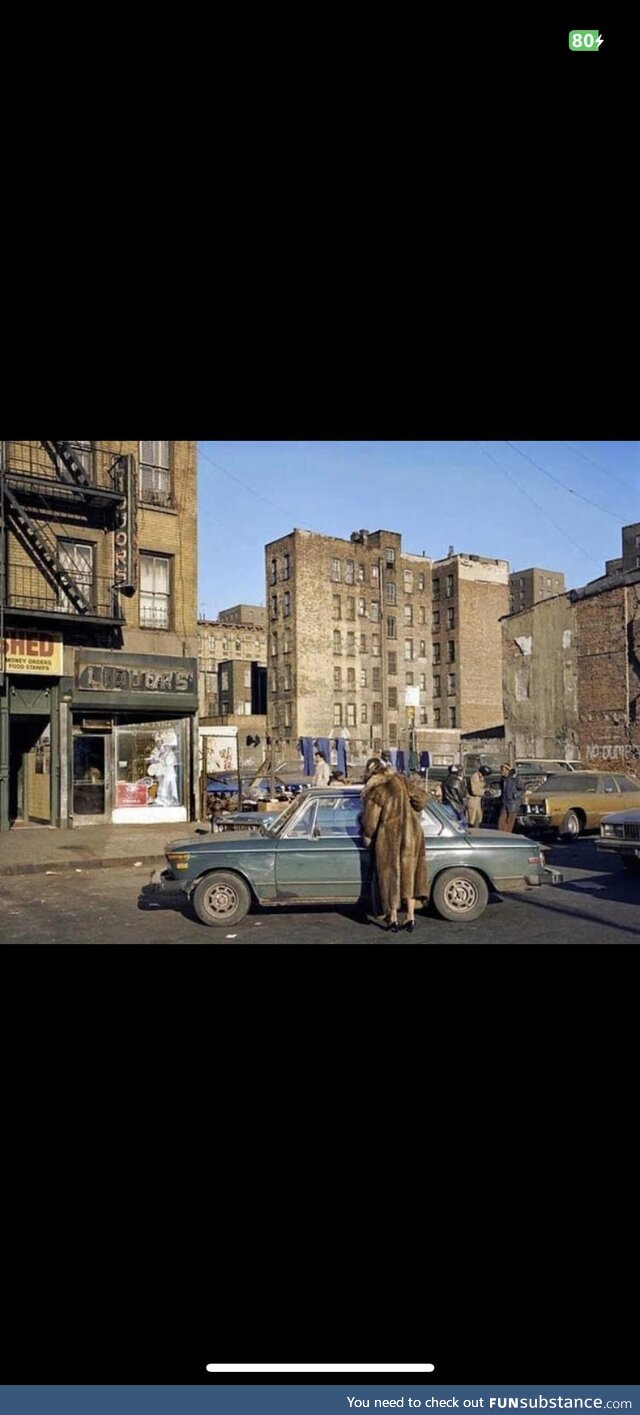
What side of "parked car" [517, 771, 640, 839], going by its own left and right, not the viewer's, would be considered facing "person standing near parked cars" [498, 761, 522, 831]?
front

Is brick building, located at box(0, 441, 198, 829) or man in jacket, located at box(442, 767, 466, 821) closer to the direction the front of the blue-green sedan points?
the brick building

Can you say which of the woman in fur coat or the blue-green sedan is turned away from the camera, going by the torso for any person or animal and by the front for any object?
the woman in fur coat

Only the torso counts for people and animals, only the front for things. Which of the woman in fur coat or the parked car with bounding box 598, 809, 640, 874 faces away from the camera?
the woman in fur coat

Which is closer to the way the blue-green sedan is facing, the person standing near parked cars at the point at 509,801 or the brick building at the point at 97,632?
the brick building

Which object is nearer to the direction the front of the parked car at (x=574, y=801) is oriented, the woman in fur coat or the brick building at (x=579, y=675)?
the woman in fur coat

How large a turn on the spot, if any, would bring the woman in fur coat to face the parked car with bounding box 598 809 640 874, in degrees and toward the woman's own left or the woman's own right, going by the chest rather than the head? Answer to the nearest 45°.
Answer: approximately 45° to the woman's own right

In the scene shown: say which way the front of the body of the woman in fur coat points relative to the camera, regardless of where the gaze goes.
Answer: away from the camera

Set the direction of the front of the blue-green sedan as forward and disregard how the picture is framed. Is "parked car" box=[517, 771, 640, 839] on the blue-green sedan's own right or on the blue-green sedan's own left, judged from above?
on the blue-green sedan's own right

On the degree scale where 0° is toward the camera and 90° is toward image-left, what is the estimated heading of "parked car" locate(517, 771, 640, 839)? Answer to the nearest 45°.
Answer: approximately 45°

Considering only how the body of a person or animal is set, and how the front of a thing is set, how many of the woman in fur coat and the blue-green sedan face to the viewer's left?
1

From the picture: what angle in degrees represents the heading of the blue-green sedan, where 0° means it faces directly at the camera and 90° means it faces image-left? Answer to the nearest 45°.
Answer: approximately 90°

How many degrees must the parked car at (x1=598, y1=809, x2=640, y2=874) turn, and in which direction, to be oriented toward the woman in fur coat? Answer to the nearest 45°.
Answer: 0° — it already faces them
